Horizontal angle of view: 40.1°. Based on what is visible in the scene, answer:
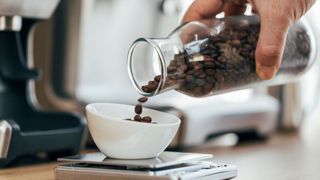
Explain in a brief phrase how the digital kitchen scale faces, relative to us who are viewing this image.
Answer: facing the viewer and to the right of the viewer
